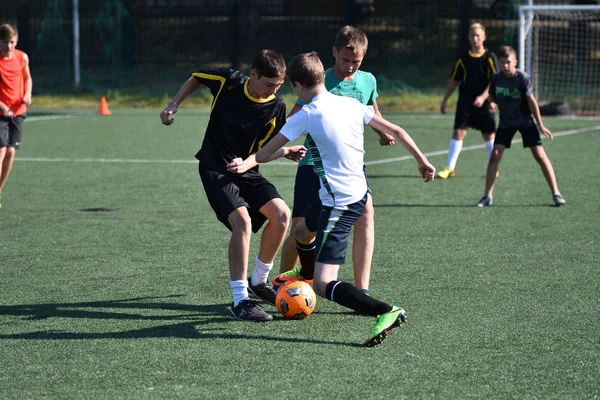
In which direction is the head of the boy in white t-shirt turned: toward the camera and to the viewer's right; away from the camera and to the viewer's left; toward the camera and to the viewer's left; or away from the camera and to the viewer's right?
away from the camera and to the viewer's left

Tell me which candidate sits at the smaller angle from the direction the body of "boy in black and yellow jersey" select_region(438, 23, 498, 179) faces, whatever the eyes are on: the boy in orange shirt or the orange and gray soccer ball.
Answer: the orange and gray soccer ball

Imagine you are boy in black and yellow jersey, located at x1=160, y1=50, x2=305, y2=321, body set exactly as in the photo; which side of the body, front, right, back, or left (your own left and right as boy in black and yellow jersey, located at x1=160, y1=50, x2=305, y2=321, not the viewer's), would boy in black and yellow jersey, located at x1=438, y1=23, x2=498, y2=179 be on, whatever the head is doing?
left

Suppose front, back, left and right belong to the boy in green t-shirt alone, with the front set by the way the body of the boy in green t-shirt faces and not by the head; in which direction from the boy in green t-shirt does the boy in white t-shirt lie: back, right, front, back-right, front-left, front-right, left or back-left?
front

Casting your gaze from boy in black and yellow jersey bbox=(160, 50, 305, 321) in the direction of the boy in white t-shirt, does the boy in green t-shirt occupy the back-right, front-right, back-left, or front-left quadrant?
front-left

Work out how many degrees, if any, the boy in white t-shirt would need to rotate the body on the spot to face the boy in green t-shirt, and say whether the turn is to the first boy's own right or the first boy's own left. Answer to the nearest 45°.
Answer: approximately 45° to the first boy's own right

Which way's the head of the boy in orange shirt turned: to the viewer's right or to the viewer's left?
to the viewer's right

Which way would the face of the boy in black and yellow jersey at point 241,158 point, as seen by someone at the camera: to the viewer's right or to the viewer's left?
to the viewer's right

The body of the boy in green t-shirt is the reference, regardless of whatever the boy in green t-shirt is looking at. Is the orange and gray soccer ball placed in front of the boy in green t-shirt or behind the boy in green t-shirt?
in front

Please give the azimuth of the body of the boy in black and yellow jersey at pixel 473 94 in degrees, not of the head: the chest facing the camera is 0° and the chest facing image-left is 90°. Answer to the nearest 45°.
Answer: approximately 0°

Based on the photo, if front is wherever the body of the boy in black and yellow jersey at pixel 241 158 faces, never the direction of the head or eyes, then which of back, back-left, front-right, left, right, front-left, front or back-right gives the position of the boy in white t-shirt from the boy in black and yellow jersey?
front

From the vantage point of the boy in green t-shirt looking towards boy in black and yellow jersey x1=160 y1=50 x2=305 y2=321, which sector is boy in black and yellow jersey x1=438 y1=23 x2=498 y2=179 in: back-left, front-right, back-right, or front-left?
back-right

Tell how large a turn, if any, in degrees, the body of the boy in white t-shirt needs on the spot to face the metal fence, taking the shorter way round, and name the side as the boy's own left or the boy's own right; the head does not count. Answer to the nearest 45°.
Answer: approximately 45° to the boy's own right

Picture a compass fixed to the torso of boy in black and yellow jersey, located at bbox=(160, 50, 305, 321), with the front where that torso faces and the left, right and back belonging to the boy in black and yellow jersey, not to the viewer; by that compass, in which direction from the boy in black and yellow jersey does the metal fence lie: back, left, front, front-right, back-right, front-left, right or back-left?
back-left
